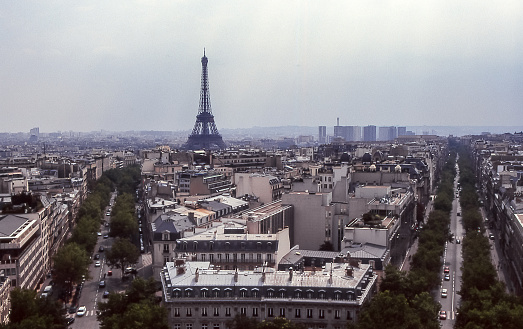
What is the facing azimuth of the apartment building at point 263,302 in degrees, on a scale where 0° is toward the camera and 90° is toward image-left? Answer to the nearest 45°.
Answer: approximately 0°

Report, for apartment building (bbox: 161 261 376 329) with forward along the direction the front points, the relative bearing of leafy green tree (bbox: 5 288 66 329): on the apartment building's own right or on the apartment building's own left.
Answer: on the apartment building's own right
